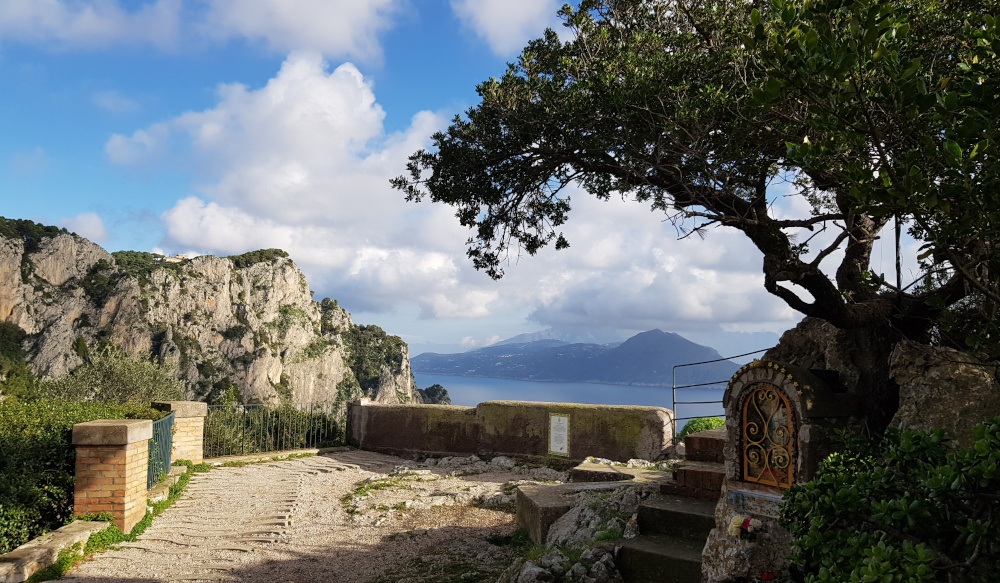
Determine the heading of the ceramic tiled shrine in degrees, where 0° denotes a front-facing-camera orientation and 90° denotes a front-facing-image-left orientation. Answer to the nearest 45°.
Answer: approximately 45°

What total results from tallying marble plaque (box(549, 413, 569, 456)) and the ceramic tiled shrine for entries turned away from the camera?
0

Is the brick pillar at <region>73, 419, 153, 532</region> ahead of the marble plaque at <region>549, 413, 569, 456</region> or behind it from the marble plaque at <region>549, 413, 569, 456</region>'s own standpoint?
ahead

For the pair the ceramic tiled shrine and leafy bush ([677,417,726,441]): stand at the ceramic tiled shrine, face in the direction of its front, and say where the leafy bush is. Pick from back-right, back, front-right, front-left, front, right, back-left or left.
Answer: back-right

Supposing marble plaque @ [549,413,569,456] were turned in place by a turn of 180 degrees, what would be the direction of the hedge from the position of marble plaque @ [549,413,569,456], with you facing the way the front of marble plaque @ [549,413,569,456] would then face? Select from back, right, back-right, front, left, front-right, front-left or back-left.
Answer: back-left

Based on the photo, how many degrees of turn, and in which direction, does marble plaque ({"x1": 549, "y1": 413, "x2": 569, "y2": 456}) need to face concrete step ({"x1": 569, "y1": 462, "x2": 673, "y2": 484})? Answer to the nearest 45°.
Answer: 0° — it already faces it

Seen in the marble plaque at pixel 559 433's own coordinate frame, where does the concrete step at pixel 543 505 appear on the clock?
The concrete step is roughly at 12 o'clock from the marble plaque.

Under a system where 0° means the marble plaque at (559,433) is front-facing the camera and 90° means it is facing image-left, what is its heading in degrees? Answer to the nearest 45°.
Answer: approximately 0°

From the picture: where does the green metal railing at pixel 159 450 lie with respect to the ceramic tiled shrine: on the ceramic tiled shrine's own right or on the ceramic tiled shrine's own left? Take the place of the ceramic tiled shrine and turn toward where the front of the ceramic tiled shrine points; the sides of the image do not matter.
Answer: on the ceramic tiled shrine's own right

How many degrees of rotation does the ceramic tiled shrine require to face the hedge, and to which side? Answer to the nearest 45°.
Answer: approximately 45° to its right
